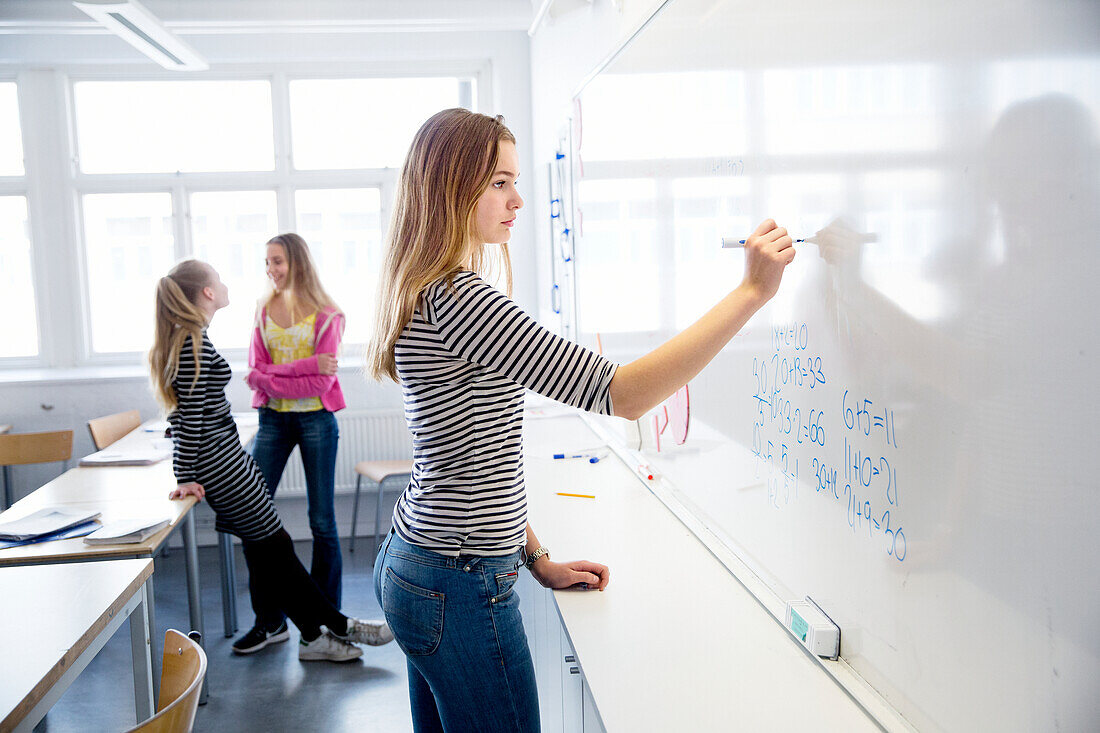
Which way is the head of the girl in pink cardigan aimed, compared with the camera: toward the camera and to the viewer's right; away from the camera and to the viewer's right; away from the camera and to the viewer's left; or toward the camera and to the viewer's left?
toward the camera and to the viewer's left

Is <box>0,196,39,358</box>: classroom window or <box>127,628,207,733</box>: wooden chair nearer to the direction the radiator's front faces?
the wooden chair

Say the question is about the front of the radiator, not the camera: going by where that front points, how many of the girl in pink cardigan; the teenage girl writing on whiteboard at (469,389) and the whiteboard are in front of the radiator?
3

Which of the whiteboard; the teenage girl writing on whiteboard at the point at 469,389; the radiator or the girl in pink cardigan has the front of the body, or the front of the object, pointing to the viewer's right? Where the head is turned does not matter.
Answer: the teenage girl writing on whiteboard

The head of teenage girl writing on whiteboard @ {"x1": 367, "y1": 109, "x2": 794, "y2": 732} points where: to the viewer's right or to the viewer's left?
to the viewer's right

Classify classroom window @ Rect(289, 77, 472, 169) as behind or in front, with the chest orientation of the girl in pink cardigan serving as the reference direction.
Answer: behind

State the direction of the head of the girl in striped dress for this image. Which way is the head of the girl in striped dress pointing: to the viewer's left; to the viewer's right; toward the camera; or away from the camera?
to the viewer's right

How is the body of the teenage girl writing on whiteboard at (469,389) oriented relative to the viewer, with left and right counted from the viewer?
facing to the right of the viewer

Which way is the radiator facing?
toward the camera

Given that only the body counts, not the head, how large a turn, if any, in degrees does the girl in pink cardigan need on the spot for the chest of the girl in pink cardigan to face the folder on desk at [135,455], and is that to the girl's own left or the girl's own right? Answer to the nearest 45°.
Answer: approximately 45° to the girl's own right
